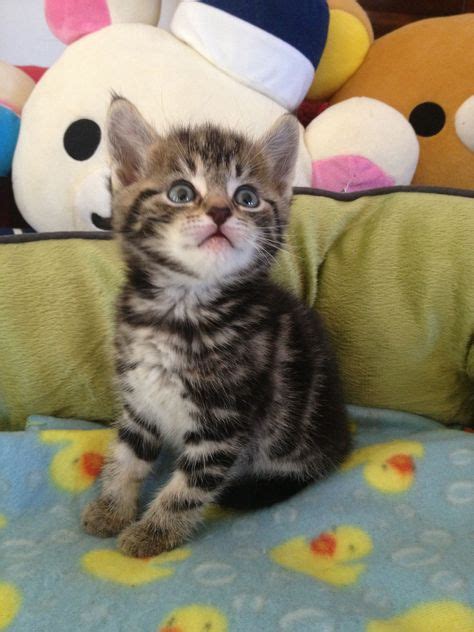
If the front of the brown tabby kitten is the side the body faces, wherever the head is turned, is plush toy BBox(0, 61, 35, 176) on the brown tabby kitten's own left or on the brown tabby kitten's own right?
on the brown tabby kitten's own right

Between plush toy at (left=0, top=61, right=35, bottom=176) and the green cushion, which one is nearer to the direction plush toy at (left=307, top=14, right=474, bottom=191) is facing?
the green cushion

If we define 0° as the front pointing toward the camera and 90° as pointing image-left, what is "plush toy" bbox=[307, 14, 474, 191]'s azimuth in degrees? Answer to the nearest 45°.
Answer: approximately 0°

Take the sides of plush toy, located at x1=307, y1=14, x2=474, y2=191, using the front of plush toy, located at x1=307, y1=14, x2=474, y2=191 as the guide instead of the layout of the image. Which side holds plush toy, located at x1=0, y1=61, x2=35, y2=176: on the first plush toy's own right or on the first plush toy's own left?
on the first plush toy's own right

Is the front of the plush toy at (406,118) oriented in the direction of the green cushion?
yes

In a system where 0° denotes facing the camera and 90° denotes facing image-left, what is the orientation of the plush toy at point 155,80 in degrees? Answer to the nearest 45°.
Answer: approximately 45°

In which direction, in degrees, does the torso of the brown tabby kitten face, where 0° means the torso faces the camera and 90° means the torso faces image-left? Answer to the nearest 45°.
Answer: approximately 45°
